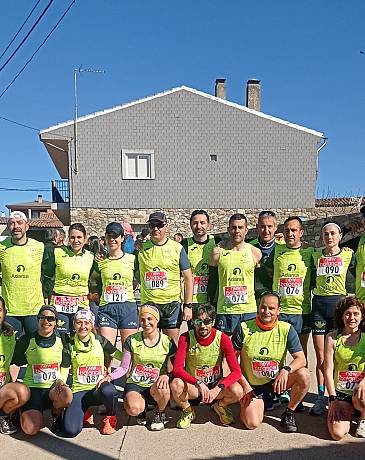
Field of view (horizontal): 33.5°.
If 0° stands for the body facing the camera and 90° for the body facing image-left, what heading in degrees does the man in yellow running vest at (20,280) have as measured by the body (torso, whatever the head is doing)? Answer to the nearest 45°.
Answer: approximately 0°

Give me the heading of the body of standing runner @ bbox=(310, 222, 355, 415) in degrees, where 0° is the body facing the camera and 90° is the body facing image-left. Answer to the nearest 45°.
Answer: approximately 0°

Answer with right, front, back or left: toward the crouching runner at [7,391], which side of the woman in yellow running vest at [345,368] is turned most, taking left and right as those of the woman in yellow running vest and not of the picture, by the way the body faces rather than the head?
right

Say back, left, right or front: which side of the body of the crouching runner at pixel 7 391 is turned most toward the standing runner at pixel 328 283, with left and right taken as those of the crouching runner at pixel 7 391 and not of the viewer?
left

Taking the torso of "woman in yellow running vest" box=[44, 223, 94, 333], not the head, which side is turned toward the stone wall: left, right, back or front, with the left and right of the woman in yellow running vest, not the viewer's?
back
